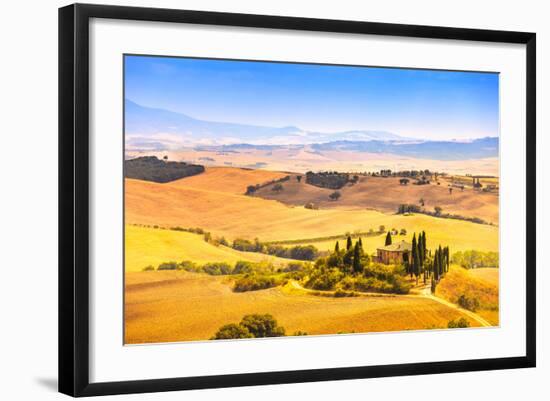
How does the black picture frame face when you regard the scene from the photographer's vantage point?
facing the viewer and to the right of the viewer
